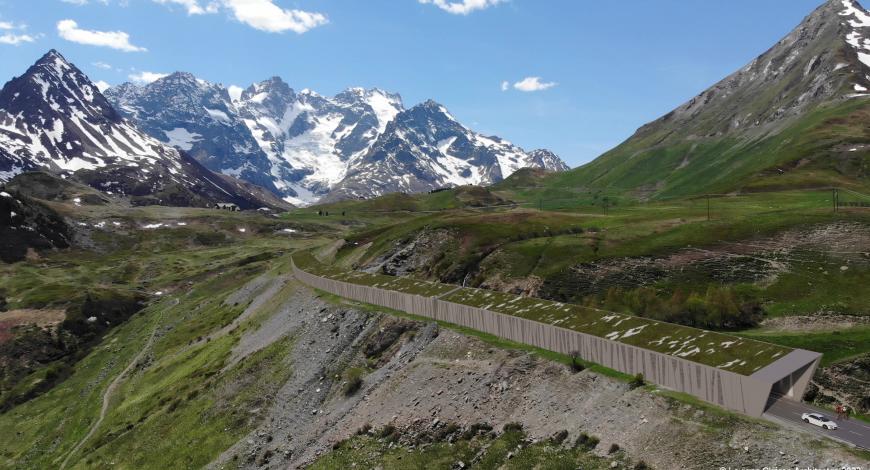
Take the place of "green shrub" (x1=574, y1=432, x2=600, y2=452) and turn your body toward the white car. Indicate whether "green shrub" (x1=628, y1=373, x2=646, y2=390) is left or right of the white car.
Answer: left

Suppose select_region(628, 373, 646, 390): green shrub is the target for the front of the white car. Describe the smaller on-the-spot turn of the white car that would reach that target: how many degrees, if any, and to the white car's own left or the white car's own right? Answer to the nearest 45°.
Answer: approximately 135° to the white car's own right

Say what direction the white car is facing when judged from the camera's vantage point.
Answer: facing the viewer and to the right of the viewer

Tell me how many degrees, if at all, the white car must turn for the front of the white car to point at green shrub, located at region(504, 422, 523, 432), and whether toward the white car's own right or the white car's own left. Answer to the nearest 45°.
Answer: approximately 135° to the white car's own right
